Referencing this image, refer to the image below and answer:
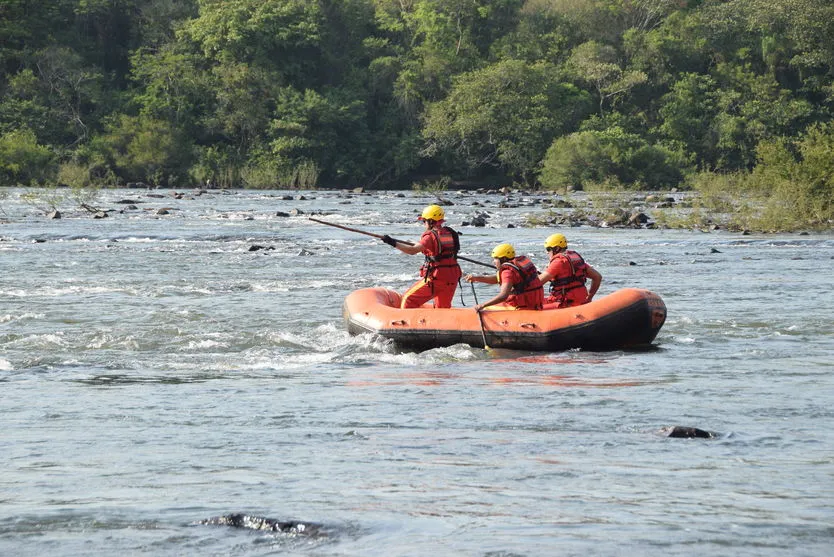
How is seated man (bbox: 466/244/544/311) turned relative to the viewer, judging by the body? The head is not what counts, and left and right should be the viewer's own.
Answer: facing to the left of the viewer

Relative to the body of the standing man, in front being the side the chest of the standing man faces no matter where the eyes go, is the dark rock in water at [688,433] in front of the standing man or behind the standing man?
behind

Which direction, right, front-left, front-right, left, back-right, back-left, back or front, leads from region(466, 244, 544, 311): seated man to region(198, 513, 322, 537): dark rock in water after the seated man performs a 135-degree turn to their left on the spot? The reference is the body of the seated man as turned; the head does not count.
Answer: front-right

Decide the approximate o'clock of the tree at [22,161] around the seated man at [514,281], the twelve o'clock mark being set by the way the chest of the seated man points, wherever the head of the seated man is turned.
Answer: The tree is roughly at 2 o'clock from the seated man.

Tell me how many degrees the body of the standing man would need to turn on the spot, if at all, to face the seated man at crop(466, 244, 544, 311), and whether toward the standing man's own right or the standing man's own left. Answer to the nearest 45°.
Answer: approximately 180°

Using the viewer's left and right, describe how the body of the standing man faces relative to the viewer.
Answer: facing away from the viewer and to the left of the viewer

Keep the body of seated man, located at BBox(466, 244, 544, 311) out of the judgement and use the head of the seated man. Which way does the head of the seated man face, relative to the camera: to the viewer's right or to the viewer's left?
to the viewer's left

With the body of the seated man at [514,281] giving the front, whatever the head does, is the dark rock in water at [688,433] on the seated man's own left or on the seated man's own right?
on the seated man's own left

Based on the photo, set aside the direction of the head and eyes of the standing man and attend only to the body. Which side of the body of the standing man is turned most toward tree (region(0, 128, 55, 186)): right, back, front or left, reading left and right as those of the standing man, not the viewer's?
front
